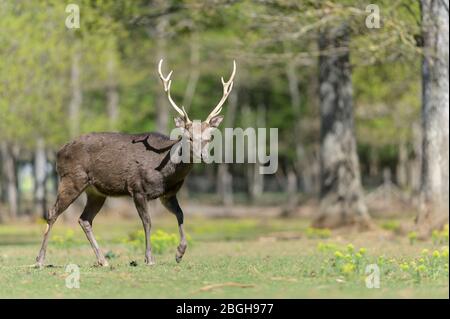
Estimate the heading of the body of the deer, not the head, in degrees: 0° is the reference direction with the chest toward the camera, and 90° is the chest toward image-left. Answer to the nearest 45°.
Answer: approximately 270°

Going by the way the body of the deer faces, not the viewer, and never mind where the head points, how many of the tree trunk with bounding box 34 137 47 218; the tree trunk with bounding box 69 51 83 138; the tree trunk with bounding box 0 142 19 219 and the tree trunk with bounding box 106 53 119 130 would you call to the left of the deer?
4

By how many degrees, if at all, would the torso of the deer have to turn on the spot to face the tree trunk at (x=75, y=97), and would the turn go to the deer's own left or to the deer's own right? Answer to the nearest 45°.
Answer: approximately 90° to the deer's own left

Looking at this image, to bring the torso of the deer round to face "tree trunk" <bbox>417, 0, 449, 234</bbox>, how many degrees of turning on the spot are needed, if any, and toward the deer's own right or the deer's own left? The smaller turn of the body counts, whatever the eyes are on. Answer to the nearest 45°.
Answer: approximately 45° to the deer's own left

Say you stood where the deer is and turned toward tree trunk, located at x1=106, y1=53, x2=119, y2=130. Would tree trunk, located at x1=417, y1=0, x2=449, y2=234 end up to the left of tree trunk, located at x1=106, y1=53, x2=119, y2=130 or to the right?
right

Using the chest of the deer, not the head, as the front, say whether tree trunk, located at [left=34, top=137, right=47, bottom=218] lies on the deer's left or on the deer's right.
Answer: on the deer's left

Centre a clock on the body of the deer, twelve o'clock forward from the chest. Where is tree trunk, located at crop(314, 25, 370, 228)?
The tree trunk is roughly at 10 o'clock from the deer.

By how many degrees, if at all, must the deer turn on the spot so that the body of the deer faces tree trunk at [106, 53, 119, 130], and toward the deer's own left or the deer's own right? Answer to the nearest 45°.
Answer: approximately 90° to the deer's own left
